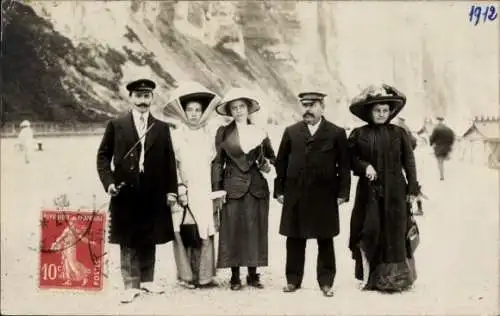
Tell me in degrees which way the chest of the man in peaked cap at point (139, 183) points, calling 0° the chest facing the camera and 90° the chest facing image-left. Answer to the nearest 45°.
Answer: approximately 0°

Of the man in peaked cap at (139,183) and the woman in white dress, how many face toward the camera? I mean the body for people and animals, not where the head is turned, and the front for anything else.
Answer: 2

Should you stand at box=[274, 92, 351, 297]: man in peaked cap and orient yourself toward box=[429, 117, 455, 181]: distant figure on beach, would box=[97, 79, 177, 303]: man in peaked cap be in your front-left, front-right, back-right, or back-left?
back-left

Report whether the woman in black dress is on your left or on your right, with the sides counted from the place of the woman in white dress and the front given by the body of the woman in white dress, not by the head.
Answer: on your left

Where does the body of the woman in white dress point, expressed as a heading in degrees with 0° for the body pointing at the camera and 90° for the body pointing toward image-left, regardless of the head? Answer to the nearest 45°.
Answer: approximately 0°

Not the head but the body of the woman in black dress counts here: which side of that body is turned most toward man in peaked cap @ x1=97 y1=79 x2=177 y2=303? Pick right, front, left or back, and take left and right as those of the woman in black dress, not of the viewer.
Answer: right

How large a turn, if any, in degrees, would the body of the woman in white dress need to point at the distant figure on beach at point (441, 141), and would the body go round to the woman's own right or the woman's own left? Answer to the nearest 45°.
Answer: approximately 90° to the woman's own left

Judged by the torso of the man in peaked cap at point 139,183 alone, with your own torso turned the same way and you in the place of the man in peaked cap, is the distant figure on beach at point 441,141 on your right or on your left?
on your left

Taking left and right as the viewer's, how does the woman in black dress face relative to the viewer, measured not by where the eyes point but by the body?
facing the viewer
